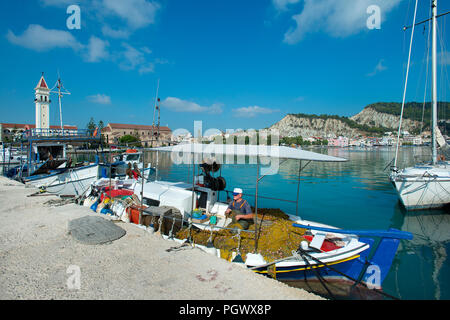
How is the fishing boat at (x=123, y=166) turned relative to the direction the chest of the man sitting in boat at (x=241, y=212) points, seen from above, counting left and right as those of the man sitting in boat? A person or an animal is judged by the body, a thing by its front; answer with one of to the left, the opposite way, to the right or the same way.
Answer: the opposite way

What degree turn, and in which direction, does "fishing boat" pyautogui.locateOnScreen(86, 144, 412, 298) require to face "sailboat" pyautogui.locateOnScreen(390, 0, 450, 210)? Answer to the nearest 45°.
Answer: approximately 90° to its left

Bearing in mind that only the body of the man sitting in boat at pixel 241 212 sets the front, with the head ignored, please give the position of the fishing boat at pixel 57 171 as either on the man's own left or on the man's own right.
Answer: on the man's own right

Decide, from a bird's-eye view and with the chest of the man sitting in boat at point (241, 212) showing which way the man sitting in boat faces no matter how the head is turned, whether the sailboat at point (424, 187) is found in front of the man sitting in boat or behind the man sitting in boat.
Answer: behind

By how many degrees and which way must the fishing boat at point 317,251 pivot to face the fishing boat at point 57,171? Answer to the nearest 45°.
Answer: approximately 180°

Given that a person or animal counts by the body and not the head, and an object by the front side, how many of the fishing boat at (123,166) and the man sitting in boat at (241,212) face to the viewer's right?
1

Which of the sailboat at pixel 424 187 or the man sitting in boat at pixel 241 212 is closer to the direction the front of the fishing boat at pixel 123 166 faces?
the sailboat

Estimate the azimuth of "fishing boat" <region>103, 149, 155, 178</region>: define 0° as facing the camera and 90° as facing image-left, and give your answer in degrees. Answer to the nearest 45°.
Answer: approximately 270°

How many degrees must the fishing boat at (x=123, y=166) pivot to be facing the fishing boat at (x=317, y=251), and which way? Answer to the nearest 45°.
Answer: approximately 90° to its right

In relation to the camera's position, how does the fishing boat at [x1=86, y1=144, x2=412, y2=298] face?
facing the viewer and to the right of the viewer
